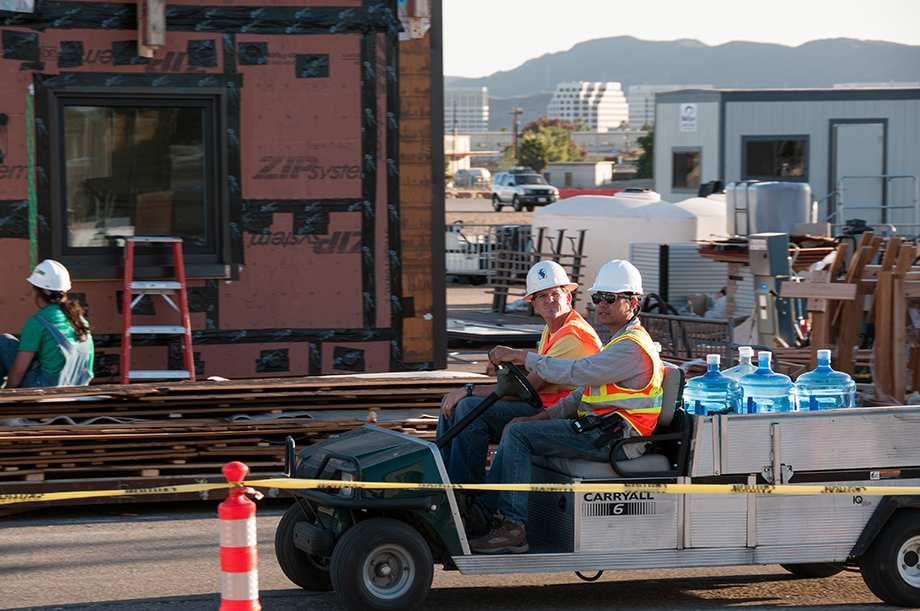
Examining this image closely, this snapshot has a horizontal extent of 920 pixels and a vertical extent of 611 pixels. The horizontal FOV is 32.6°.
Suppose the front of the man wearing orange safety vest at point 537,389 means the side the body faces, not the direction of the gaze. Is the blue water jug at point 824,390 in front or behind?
behind

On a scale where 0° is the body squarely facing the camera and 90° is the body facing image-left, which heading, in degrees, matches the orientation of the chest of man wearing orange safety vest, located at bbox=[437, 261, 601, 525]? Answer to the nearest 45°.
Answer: approximately 45°

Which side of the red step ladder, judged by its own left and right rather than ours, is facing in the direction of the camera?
front

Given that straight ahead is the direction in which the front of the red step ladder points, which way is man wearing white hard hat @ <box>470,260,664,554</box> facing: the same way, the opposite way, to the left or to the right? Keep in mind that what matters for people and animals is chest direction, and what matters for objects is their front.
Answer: to the right

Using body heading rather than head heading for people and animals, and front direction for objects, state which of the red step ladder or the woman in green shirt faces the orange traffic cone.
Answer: the red step ladder

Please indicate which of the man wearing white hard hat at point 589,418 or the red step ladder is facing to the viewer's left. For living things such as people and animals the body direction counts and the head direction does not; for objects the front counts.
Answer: the man wearing white hard hat

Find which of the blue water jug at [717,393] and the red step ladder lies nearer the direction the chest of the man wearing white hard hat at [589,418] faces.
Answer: the red step ladder

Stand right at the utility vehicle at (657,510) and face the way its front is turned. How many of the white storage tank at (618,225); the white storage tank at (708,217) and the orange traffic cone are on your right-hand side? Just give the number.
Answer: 2

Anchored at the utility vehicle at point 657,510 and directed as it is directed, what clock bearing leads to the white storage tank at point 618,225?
The white storage tank is roughly at 3 o'clock from the utility vehicle.

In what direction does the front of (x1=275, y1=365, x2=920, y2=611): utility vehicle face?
to the viewer's left
